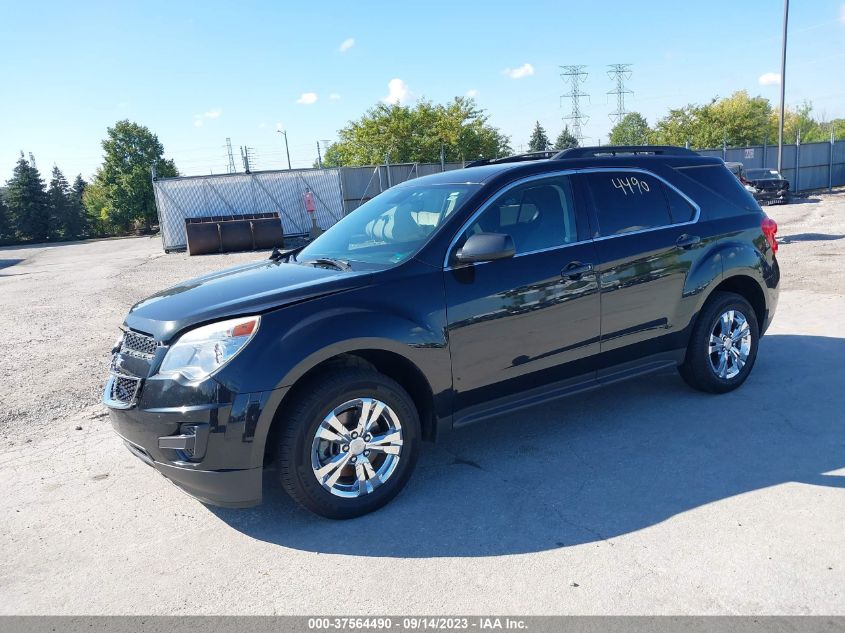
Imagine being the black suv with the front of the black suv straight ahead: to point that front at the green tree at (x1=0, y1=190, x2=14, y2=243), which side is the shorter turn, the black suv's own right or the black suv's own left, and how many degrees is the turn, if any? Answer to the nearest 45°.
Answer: approximately 90° to the black suv's own right

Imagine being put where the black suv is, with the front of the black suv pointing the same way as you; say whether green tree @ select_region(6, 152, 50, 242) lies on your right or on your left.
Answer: on your right

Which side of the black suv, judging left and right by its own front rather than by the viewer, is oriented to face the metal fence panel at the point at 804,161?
back

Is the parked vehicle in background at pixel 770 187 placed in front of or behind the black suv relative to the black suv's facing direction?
behind

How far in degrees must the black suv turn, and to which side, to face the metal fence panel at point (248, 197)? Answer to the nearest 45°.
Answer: approximately 135° to its right

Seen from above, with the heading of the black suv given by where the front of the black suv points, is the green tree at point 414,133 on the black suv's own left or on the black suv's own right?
on the black suv's own right

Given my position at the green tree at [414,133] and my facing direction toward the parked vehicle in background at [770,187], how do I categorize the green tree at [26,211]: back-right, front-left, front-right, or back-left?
back-right

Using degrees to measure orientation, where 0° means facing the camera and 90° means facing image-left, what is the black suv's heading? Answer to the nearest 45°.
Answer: approximately 45°
